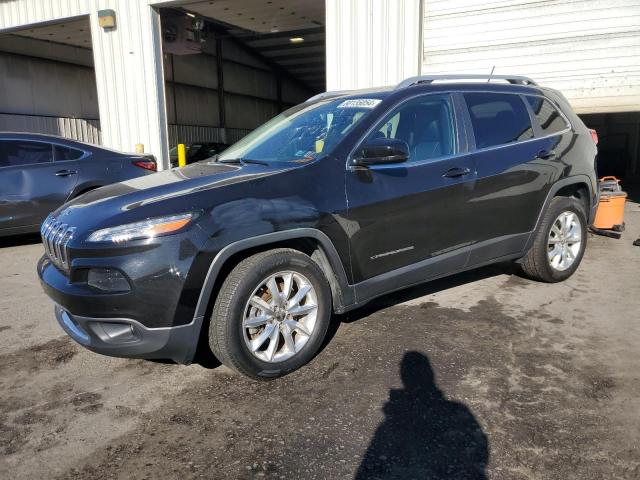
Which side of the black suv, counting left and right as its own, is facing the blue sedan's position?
right

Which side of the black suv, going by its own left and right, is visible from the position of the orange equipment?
back

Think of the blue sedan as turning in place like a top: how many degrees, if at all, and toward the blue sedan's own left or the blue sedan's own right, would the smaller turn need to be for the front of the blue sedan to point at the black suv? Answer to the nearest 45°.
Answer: approximately 90° to the blue sedan's own left

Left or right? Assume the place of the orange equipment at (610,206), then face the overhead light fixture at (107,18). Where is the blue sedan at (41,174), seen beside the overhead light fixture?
left

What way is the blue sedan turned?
to the viewer's left

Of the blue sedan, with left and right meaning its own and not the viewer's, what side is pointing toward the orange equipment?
back

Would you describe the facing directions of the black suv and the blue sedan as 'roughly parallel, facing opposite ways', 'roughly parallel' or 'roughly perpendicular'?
roughly parallel

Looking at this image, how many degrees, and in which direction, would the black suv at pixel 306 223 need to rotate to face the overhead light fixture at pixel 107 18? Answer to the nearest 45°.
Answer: approximately 90° to its right

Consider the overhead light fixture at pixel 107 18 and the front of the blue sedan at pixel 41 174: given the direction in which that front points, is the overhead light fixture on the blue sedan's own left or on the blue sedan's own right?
on the blue sedan's own right

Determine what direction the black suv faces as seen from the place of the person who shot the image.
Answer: facing the viewer and to the left of the viewer

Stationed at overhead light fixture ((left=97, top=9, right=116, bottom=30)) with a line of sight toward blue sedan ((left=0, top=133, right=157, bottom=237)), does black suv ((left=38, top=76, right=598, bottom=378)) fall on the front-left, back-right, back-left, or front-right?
front-left

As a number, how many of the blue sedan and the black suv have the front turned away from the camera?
0
